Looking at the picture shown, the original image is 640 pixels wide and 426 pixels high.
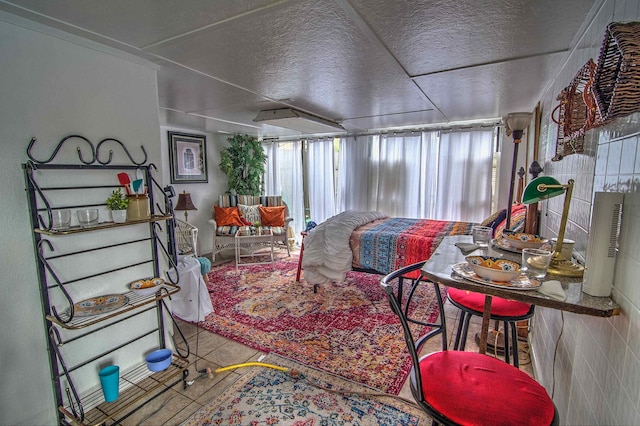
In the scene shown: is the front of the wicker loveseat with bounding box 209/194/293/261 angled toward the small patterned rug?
yes

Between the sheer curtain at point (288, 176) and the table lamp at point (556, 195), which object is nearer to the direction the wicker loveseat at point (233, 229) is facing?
the table lamp

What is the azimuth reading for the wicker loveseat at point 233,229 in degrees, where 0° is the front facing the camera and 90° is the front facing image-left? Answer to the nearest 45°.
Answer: approximately 0°

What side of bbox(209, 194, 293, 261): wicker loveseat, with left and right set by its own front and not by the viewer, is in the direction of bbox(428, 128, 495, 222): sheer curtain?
left

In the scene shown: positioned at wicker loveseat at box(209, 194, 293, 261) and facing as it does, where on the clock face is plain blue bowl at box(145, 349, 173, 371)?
The plain blue bowl is roughly at 12 o'clock from the wicker loveseat.
